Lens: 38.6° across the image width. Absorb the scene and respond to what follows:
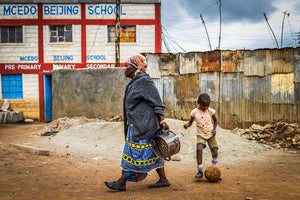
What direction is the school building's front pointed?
toward the camera

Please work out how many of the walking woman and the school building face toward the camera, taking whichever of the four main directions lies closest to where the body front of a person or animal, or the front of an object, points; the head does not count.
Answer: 1

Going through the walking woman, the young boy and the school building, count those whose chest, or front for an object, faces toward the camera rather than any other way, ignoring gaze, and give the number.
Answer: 2

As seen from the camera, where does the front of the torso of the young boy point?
toward the camera

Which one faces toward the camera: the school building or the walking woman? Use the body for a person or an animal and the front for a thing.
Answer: the school building

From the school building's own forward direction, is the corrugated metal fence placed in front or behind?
in front

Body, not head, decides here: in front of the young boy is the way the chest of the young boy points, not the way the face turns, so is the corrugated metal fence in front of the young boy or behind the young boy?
behind

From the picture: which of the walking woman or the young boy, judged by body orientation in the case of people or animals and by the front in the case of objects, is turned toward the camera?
the young boy

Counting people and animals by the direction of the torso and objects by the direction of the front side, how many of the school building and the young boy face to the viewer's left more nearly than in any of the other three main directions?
0

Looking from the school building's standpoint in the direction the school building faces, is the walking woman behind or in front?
in front
